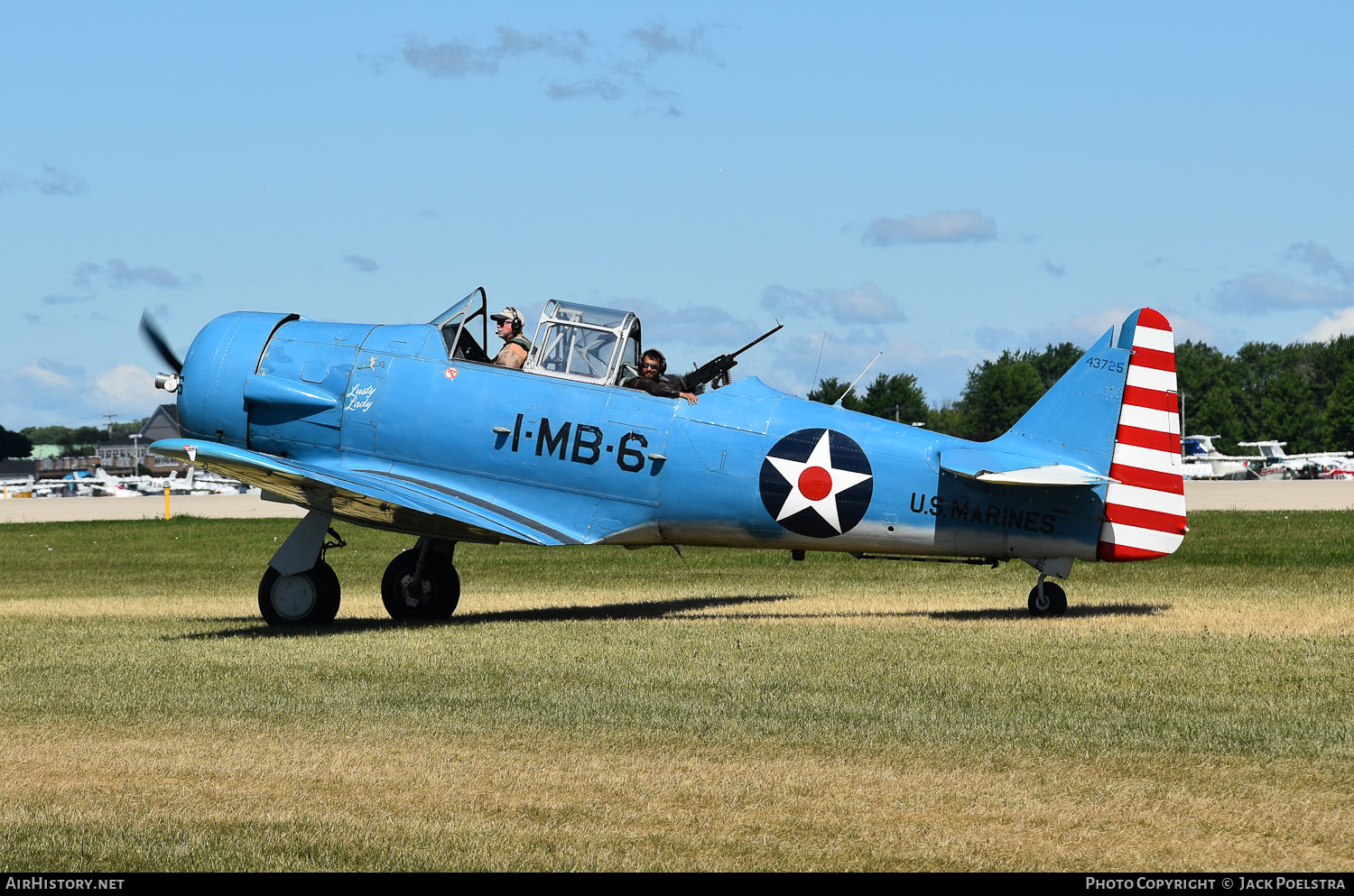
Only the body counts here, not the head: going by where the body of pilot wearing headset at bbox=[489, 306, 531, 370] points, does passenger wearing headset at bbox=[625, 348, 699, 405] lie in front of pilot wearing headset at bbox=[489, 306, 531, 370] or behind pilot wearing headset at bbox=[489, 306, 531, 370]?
behind

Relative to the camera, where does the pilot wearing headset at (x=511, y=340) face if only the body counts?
to the viewer's left
